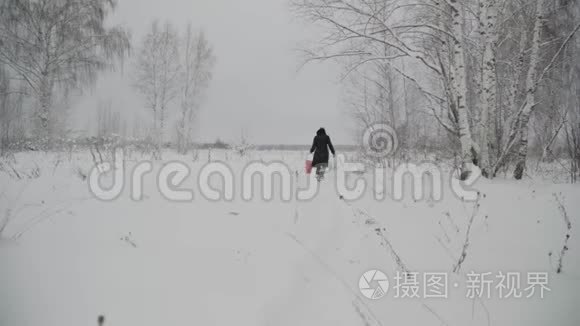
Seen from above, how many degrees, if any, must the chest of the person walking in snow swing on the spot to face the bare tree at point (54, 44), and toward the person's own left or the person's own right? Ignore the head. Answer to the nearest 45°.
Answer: approximately 90° to the person's own left

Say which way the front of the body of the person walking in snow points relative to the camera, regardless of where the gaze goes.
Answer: away from the camera
